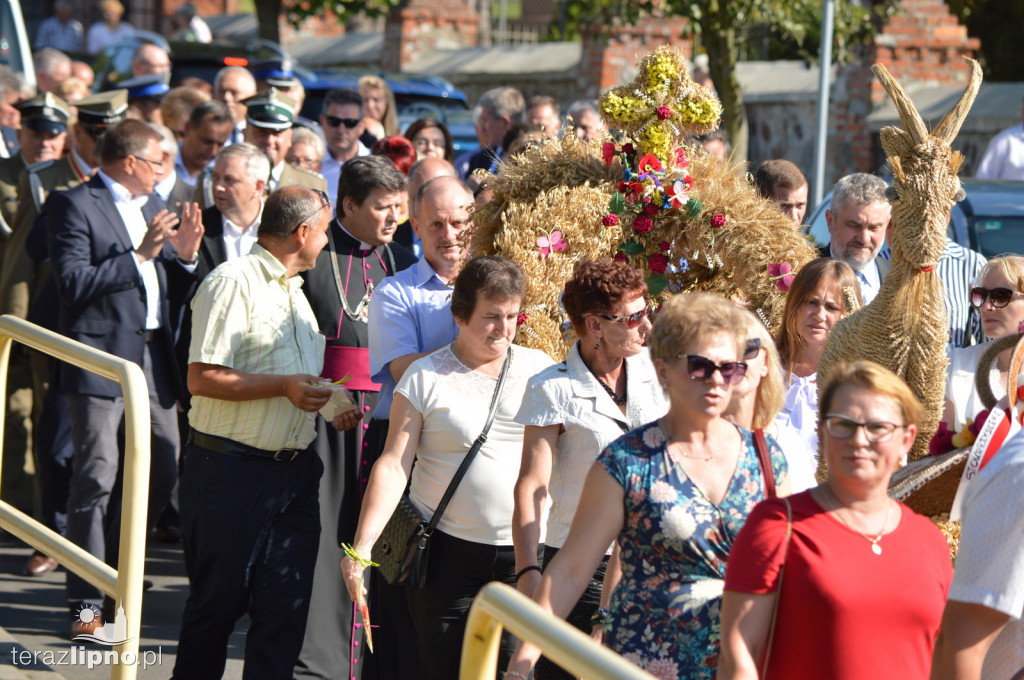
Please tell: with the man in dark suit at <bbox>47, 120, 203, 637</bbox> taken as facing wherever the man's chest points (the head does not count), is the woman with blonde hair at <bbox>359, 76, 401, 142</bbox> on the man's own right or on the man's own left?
on the man's own left

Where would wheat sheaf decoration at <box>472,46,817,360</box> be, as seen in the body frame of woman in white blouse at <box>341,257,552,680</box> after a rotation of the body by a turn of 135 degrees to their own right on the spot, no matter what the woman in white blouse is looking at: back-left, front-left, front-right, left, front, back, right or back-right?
back-right

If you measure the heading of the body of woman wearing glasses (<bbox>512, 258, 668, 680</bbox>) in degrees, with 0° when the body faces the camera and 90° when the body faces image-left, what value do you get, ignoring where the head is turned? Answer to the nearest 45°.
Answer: approximately 315°

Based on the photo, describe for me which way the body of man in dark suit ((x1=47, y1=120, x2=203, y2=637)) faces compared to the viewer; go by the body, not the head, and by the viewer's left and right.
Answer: facing the viewer and to the right of the viewer

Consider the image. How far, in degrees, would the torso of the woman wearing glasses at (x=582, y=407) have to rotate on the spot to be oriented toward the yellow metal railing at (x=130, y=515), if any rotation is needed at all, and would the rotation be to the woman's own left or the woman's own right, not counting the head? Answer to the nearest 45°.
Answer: approximately 135° to the woman's own right

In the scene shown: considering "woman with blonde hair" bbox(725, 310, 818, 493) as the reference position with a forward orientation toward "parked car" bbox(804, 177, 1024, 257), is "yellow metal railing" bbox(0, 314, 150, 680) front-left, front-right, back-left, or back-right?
back-left

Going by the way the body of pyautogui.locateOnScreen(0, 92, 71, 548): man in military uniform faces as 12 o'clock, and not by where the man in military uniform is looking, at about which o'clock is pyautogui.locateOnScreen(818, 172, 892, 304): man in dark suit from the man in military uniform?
The man in dark suit is roughly at 12 o'clock from the man in military uniform.

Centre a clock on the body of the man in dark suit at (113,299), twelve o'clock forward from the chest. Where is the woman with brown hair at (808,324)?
The woman with brown hair is roughly at 12 o'clock from the man in dark suit.
